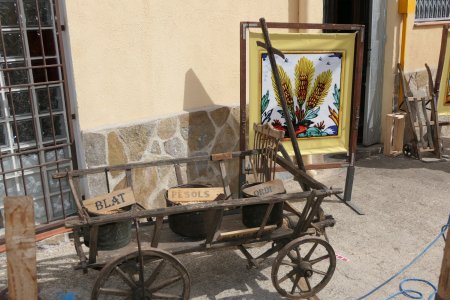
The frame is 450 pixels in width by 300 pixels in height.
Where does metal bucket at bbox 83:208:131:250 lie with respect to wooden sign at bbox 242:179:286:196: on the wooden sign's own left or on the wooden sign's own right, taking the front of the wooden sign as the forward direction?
on the wooden sign's own right

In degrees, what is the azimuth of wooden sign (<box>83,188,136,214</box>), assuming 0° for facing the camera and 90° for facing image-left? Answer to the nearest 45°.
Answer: approximately 0°

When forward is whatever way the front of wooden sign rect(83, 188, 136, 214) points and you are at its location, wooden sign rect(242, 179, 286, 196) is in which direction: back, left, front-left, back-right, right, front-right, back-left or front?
left

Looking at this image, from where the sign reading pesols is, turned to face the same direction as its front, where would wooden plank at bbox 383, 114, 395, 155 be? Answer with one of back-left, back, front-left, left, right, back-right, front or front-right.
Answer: back-left

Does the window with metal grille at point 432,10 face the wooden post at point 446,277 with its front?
yes

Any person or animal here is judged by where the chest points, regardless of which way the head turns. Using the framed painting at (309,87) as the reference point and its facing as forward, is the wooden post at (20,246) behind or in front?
in front

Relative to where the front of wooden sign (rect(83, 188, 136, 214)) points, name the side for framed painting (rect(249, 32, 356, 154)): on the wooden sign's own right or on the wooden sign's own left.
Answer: on the wooden sign's own left

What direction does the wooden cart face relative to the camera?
to the viewer's right

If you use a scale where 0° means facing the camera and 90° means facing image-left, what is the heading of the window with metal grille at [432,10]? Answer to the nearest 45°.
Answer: approximately 0°
